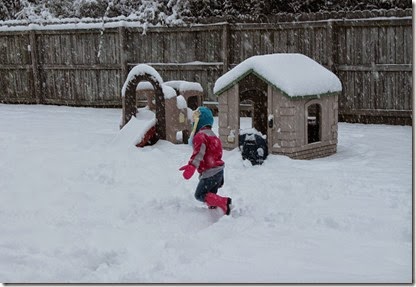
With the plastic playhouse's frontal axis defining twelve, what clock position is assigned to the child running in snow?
The child running in snow is roughly at 11 o'clock from the plastic playhouse.

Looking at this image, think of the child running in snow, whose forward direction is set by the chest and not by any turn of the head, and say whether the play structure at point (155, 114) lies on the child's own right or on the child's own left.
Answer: on the child's own right

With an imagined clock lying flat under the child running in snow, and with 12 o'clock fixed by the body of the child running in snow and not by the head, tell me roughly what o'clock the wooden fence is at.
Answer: The wooden fence is roughly at 3 o'clock from the child running in snow.

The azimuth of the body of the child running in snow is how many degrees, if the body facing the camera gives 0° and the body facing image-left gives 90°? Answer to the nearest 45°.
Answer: approximately 90°

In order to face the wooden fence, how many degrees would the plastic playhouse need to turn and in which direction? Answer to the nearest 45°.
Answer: approximately 135° to its right

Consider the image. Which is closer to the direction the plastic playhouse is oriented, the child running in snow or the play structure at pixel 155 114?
the child running in snow

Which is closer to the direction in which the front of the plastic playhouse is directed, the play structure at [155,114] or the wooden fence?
the play structure

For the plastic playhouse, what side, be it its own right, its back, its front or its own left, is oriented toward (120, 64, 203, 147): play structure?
right

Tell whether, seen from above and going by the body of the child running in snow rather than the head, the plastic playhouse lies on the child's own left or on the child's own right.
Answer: on the child's own right
